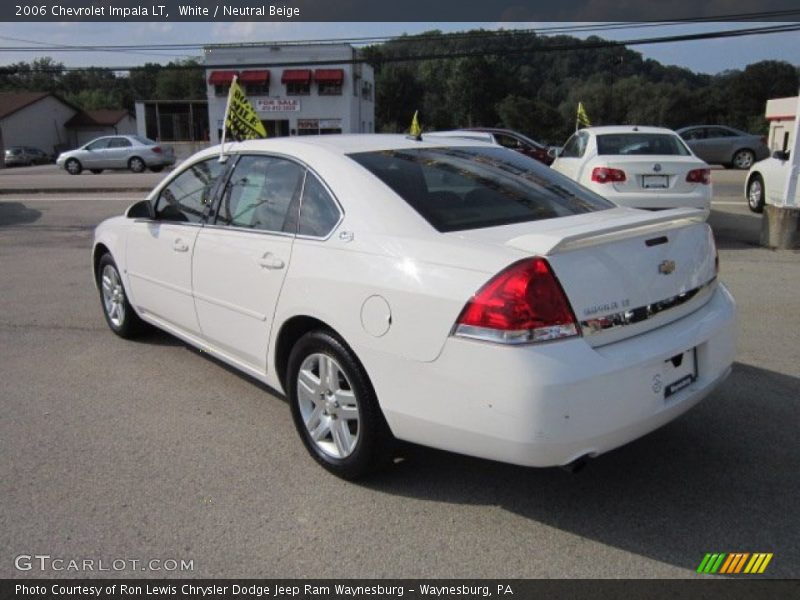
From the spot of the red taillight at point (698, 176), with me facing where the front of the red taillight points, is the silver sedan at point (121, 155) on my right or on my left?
on my right

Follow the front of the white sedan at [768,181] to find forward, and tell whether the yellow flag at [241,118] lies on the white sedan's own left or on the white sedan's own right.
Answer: on the white sedan's own left

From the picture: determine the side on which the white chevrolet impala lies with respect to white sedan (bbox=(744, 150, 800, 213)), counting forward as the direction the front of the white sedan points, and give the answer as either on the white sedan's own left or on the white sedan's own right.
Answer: on the white sedan's own left

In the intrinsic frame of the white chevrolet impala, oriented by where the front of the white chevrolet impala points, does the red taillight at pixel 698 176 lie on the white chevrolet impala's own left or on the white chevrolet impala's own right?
on the white chevrolet impala's own right

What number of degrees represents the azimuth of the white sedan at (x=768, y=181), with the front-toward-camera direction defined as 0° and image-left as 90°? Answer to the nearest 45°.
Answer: approximately 135°

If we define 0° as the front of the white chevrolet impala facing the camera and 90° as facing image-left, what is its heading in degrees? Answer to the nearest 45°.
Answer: approximately 135°
